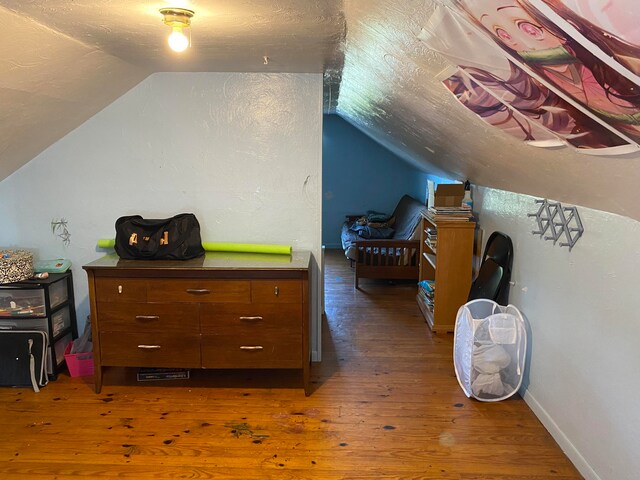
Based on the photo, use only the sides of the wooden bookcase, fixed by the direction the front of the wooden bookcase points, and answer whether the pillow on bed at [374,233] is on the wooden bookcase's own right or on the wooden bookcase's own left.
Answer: on the wooden bookcase's own right

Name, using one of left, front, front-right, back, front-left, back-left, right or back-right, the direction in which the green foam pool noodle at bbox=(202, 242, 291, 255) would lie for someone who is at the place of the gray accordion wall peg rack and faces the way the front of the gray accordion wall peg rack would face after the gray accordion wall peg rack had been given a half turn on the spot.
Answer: back-left

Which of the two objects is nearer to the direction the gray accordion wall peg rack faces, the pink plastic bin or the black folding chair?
the pink plastic bin

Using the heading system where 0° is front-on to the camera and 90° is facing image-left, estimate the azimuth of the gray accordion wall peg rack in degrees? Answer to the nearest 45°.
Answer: approximately 45°

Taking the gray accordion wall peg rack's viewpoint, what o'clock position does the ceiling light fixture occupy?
The ceiling light fixture is roughly at 12 o'clock from the gray accordion wall peg rack.

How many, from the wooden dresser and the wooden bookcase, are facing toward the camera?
1

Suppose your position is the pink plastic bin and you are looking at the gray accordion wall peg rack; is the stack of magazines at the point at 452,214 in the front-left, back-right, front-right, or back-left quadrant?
front-left

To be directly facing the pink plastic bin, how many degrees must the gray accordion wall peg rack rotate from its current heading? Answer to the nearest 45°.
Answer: approximately 45° to its right

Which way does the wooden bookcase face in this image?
to the viewer's left

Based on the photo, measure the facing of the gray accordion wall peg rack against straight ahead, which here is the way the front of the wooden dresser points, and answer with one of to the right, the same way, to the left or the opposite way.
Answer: to the right
